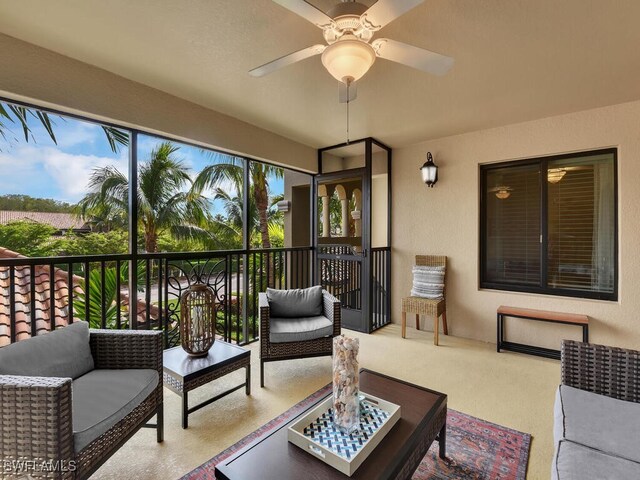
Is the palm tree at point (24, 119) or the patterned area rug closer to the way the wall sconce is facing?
the patterned area rug

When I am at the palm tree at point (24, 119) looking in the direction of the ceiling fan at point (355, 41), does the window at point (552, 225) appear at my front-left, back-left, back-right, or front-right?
front-left

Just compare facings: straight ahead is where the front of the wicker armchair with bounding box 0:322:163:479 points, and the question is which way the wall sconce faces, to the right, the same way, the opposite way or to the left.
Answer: to the right

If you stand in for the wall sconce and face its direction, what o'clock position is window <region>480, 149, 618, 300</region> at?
The window is roughly at 9 o'clock from the wall sconce.

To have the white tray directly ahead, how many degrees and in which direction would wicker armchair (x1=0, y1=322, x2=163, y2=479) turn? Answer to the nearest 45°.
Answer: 0° — it already faces it

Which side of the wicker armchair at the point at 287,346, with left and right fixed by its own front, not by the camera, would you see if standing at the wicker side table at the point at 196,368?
right

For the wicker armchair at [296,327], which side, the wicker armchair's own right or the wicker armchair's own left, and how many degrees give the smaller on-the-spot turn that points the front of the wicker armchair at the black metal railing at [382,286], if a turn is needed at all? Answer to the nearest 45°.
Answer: approximately 90° to the wicker armchair's own left

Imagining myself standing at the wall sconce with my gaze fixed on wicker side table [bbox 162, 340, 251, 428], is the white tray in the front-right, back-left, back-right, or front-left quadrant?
front-left

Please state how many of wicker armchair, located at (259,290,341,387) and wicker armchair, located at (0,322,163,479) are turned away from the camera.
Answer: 0

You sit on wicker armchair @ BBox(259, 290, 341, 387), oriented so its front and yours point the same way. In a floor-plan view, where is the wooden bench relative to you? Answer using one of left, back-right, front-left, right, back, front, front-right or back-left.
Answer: front-left

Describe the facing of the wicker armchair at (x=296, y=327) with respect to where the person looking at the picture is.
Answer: facing the viewer and to the right of the viewer

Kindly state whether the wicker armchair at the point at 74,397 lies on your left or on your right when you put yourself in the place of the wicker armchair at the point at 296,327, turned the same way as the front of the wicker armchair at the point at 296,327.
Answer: on your right

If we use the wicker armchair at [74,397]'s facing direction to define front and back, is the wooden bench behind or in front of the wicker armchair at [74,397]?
in front

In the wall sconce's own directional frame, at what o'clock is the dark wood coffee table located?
The dark wood coffee table is roughly at 12 o'clock from the wall sconce.

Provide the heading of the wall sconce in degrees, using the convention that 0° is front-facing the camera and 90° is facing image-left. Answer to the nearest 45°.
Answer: approximately 0°

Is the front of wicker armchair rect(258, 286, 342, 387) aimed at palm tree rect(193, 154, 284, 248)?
no
